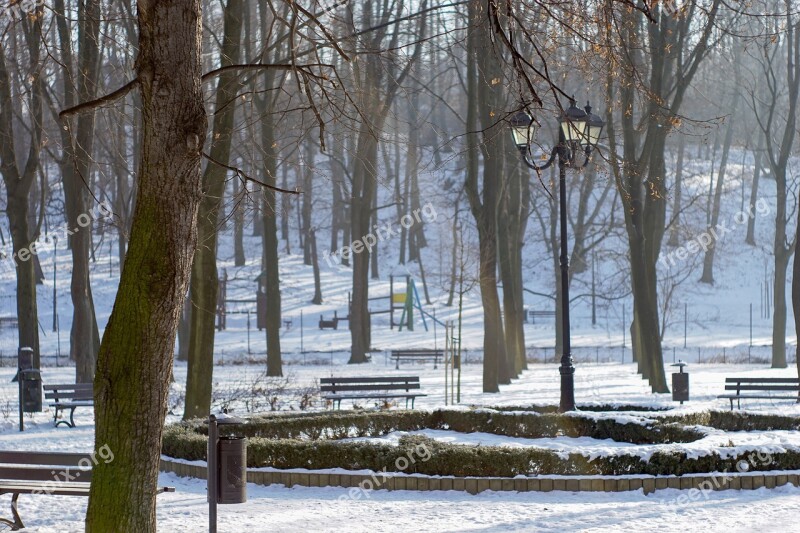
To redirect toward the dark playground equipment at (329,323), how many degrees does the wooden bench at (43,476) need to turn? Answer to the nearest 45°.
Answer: approximately 180°

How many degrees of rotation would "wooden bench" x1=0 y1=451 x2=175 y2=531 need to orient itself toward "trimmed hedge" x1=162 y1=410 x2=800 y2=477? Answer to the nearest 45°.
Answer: approximately 90° to its left

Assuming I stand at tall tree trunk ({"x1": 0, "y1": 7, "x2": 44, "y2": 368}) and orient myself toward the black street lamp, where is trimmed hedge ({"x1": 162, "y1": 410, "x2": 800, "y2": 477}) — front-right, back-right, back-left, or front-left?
front-right

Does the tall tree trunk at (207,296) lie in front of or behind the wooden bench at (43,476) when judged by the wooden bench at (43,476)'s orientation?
behind

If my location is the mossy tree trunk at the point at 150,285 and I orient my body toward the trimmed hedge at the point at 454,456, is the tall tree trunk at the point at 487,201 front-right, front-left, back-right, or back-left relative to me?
front-left

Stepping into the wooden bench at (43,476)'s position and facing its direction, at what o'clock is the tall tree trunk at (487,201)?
The tall tree trunk is roughly at 7 o'clock from the wooden bench.

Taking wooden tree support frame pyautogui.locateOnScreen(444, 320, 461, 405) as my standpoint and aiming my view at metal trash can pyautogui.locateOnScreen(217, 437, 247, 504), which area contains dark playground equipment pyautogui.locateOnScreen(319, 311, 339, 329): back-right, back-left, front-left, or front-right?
back-right

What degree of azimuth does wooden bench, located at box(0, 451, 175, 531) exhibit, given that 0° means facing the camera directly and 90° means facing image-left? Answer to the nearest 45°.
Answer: approximately 0°

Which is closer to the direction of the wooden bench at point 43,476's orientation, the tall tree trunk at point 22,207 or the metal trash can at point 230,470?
the metal trash can
